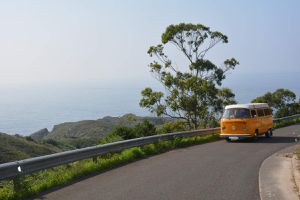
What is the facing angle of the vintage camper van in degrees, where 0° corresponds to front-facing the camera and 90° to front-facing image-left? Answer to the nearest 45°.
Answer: approximately 45°
